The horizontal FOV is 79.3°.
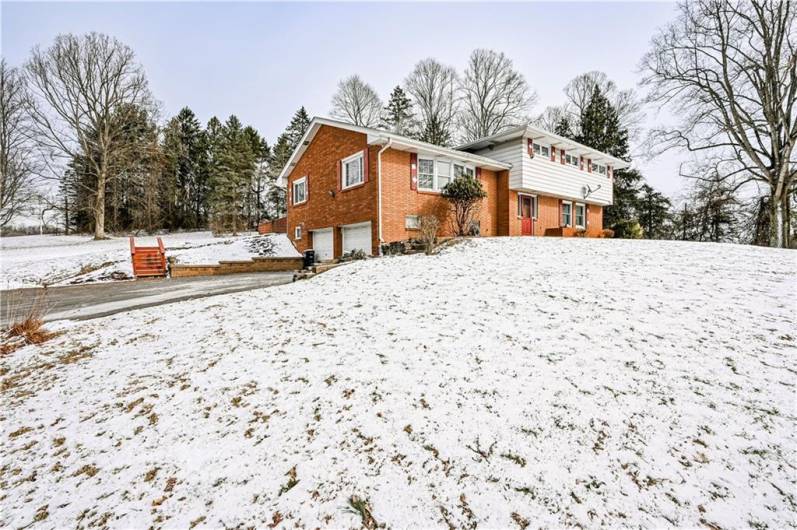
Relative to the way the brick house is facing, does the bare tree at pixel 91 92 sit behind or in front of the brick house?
behind

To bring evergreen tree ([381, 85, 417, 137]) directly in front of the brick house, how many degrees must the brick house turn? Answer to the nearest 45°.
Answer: approximately 135° to its left

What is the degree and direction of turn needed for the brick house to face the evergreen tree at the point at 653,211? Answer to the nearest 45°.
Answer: approximately 90° to its left

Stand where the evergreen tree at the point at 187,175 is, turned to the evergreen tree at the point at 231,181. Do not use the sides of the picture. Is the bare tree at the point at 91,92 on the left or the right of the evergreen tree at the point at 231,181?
right

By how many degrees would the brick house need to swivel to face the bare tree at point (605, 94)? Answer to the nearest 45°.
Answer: approximately 90° to its left

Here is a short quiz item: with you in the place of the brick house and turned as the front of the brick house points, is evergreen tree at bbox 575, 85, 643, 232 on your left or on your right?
on your left

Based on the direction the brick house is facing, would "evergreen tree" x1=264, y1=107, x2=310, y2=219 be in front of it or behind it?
behind

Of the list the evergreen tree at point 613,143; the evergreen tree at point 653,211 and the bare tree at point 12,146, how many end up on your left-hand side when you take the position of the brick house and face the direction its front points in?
2

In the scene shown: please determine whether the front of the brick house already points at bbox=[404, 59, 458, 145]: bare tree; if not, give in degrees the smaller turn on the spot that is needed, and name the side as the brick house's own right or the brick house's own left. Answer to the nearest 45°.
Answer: approximately 135° to the brick house's own left

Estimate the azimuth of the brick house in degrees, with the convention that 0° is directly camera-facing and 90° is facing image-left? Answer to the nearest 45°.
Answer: approximately 315°
